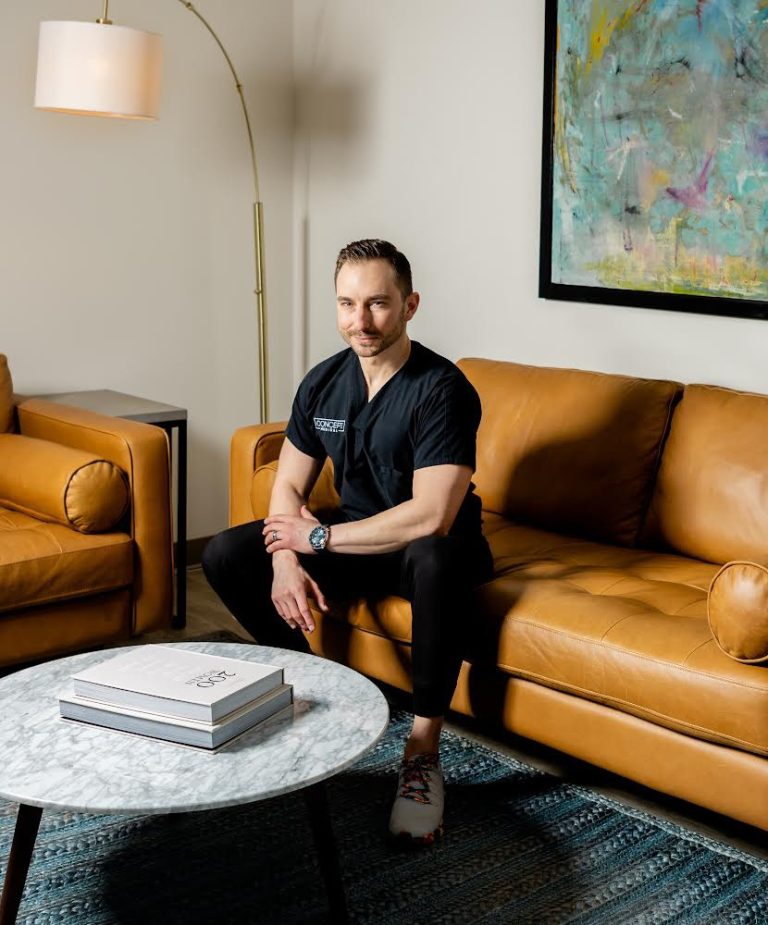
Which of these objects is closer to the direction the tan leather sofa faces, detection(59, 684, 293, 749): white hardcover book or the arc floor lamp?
the white hardcover book

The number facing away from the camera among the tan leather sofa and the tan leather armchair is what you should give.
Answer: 0

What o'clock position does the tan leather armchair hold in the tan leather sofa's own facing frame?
The tan leather armchair is roughly at 2 o'clock from the tan leather sofa.

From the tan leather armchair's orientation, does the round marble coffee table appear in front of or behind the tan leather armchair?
in front

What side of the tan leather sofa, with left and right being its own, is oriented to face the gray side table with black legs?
right

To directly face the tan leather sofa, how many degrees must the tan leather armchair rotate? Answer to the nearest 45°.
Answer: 0° — it already faces it

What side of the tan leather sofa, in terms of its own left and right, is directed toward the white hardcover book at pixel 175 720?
front
